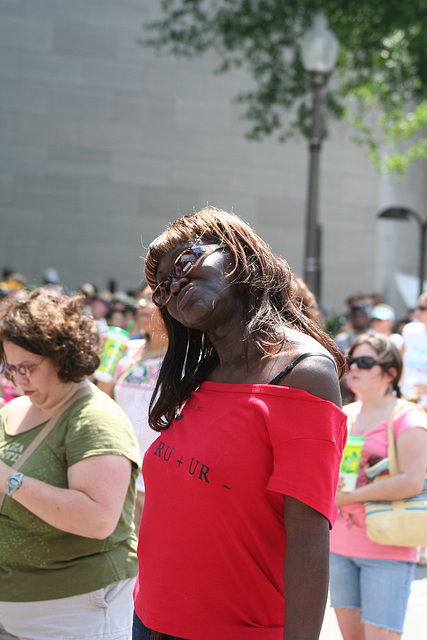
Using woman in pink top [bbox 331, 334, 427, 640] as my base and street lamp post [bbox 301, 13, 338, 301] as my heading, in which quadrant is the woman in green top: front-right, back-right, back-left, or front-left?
back-left

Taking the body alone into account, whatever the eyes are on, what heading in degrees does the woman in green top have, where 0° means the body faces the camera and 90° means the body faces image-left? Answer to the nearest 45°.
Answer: approximately 45°

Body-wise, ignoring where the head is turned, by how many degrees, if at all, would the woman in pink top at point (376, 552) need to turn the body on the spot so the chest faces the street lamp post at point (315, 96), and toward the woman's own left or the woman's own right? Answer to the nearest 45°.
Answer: approximately 135° to the woman's own right

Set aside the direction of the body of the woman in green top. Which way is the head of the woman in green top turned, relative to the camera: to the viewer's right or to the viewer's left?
to the viewer's left

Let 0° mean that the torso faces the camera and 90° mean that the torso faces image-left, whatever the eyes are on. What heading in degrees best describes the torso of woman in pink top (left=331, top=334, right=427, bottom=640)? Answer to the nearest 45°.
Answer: approximately 45°

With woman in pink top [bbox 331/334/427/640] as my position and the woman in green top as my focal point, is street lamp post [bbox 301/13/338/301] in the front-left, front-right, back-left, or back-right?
back-right

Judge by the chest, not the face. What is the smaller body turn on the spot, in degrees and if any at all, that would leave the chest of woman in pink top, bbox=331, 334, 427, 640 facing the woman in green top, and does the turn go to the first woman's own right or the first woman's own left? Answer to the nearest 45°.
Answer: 0° — they already face them

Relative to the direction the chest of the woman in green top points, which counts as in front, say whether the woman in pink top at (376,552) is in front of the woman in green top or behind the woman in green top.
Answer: behind
